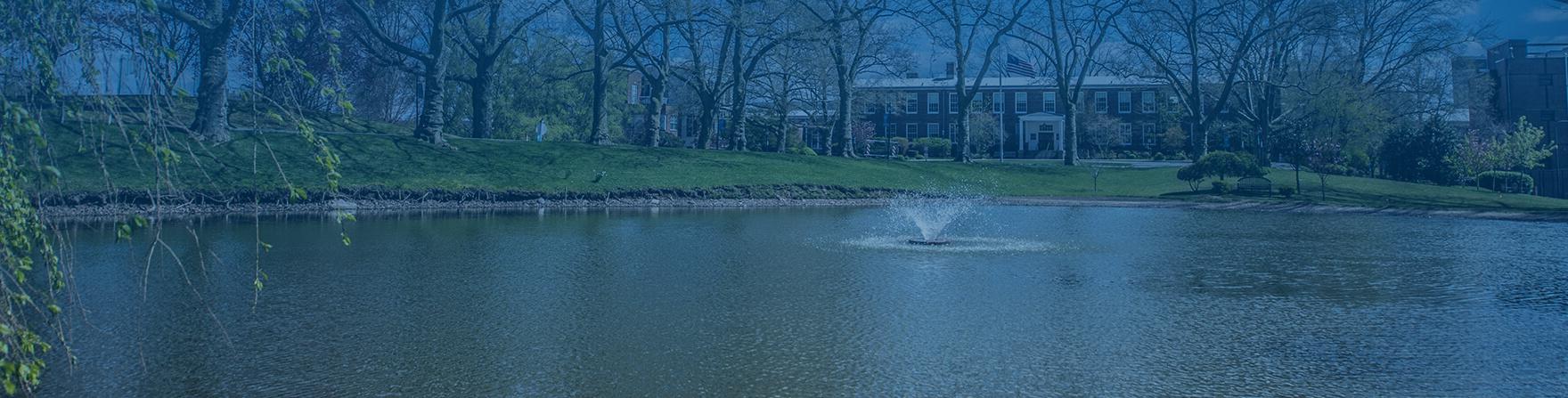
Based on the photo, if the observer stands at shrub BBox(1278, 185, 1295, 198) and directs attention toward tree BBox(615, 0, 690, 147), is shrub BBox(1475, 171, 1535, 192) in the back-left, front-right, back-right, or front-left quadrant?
back-right

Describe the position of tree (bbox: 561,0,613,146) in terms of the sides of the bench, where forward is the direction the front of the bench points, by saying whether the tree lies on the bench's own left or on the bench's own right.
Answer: on the bench's own right

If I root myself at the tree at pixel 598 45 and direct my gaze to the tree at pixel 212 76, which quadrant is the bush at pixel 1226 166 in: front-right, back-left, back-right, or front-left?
back-left

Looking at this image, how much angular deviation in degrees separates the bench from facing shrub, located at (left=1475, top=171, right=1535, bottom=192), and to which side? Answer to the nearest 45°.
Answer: approximately 135° to its left

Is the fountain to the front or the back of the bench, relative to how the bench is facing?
to the front

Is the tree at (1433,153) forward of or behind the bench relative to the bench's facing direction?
behind

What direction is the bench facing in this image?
toward the camera

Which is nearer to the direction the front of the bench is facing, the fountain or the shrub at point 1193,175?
the fountain
